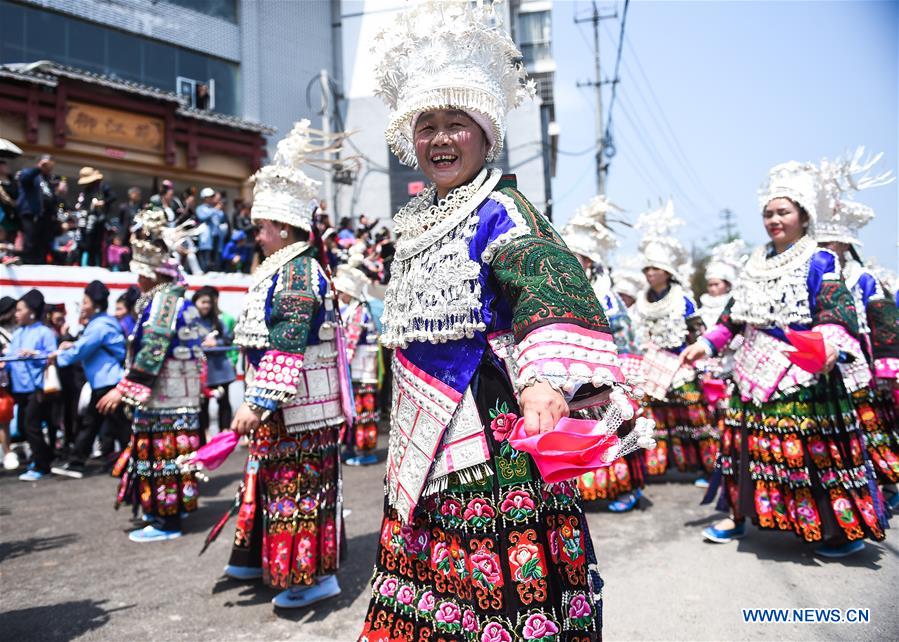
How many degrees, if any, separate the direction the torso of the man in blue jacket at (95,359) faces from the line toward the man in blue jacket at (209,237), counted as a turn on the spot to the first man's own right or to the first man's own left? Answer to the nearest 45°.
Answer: approximately 90° to the first man's own right

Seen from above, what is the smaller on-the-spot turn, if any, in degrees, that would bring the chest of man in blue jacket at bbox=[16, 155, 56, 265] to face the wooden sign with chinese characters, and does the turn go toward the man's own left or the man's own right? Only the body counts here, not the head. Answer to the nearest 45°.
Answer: approximately 135° to the man's own left

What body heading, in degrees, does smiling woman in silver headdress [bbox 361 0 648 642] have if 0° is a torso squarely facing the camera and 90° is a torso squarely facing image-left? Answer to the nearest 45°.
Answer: approximately 45°

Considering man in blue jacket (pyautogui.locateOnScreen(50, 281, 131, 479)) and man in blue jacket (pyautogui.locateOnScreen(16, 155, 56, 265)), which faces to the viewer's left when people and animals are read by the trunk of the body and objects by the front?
man in blue jacket (pyautogui.locateOnScreen(50, 281, 131, 479))

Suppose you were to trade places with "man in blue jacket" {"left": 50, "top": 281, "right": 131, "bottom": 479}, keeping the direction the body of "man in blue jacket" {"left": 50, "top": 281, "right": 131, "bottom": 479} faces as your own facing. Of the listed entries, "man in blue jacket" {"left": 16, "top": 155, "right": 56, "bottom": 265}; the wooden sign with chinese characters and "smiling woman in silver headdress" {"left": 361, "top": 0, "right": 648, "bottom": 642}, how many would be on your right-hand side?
2

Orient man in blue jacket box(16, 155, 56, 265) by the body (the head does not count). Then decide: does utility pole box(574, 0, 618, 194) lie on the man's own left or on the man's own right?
on the man's own left

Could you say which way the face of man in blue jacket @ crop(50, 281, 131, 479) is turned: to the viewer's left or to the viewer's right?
to the viewer's left

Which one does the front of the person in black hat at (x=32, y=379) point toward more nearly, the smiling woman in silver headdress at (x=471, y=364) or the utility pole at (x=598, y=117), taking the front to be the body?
the smiling woman in silver headdress

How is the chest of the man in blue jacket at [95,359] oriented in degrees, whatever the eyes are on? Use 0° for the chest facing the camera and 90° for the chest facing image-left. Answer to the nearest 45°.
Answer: approximately 90°

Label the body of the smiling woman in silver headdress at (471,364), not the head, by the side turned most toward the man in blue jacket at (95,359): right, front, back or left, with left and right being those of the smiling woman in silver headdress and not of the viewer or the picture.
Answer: right

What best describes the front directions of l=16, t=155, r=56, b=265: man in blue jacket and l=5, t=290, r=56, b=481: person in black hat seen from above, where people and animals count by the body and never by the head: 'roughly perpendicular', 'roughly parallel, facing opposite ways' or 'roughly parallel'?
roughly perpendicular

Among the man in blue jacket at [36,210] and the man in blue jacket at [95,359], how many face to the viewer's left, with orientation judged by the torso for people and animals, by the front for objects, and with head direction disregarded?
1
